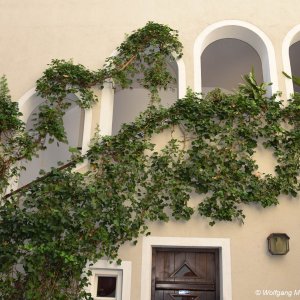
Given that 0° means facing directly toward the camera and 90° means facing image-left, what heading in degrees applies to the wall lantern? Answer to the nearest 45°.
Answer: approximately 0°
